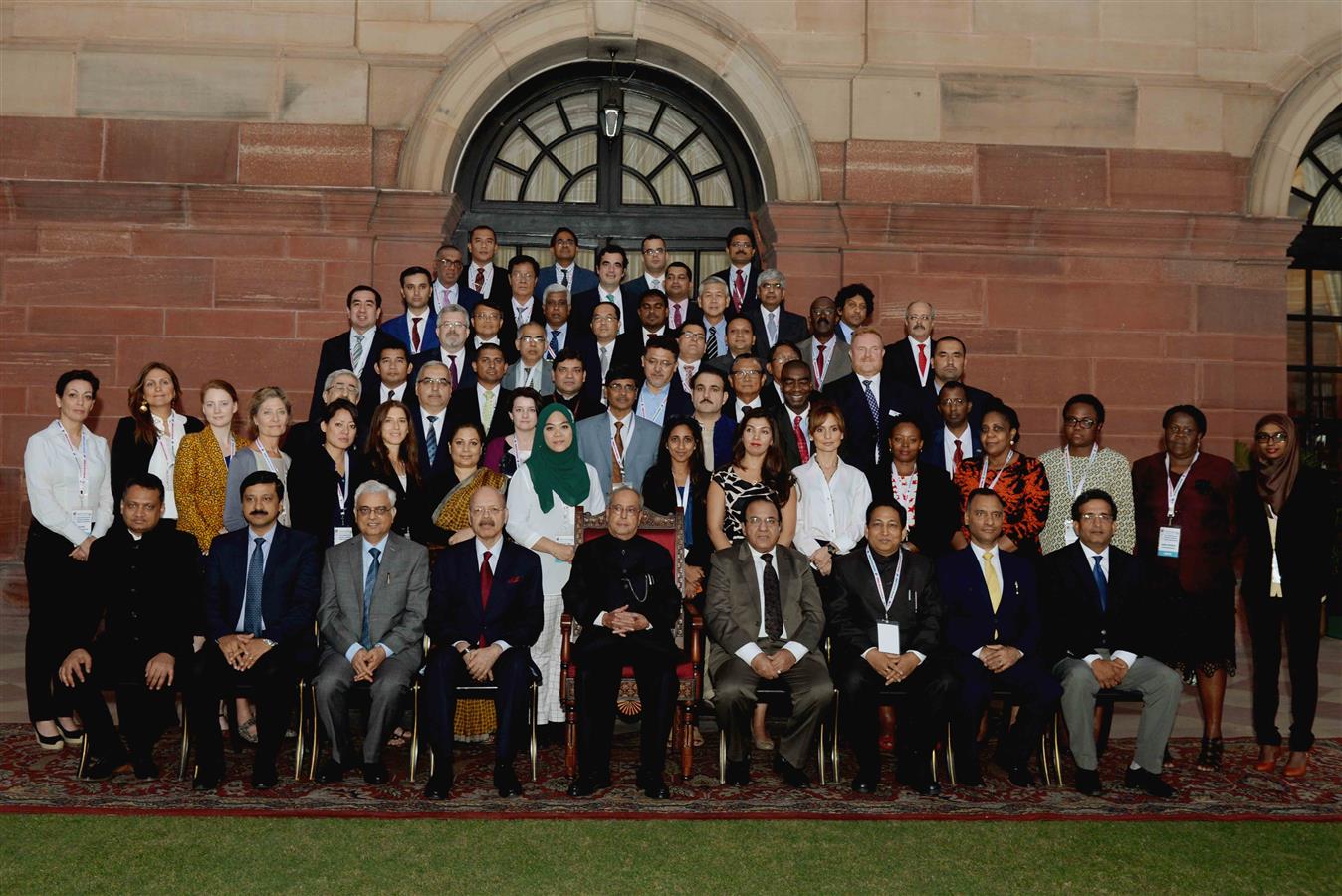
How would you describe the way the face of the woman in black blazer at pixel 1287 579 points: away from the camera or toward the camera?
toward the camera

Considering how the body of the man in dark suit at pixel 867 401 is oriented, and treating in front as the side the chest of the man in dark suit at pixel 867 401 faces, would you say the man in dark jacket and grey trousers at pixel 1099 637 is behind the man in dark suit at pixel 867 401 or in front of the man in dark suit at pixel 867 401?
in front

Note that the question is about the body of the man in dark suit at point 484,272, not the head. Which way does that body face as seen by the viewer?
toward the camera

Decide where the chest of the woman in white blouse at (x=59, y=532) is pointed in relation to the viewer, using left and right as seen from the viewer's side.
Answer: facing the viewer and to the right of the viewer

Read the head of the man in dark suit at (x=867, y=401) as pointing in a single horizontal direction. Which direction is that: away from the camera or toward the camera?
toward the camera

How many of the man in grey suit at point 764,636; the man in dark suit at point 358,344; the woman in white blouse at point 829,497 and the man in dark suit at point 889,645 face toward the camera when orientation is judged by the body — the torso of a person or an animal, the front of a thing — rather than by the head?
4

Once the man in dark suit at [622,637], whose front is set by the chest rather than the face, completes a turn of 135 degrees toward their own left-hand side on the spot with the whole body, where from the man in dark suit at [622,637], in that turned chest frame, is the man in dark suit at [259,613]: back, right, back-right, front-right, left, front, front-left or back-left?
back-left

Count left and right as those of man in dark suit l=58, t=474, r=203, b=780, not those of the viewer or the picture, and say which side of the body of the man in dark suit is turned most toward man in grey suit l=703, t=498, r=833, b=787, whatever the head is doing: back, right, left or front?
left

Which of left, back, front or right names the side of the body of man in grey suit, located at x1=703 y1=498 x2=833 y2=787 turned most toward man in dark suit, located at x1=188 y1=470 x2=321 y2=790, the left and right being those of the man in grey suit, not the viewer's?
right

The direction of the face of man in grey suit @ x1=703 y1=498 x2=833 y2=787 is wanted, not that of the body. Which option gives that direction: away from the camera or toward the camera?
toward the camera

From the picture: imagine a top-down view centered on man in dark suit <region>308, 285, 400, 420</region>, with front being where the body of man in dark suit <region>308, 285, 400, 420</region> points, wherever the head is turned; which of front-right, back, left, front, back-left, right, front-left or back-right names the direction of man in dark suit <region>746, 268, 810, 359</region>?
left

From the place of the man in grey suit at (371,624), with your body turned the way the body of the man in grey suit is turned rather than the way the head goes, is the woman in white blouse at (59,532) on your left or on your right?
on your right

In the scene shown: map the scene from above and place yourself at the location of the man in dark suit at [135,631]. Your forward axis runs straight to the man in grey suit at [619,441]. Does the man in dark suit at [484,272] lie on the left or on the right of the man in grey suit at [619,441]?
left

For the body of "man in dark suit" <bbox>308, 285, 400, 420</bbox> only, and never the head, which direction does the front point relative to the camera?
toward the camera

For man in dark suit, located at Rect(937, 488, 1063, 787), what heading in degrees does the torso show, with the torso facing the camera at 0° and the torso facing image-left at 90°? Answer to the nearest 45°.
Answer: approximately 0°
